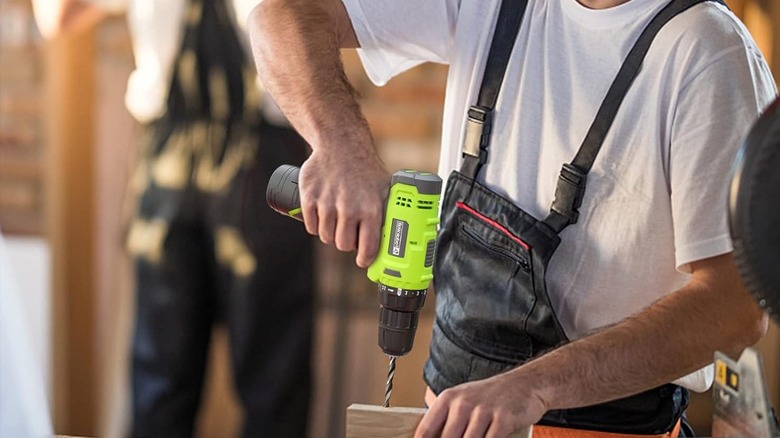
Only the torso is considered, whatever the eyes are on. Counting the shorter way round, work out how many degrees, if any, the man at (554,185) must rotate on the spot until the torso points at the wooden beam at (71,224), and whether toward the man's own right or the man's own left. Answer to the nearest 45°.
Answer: approximately 90° to the man's own right

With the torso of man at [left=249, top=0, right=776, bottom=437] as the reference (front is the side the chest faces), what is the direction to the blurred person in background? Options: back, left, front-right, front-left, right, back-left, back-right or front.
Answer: right

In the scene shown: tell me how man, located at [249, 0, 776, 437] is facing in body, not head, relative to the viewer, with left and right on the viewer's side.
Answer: facing the viewer and to the left of the viewer
